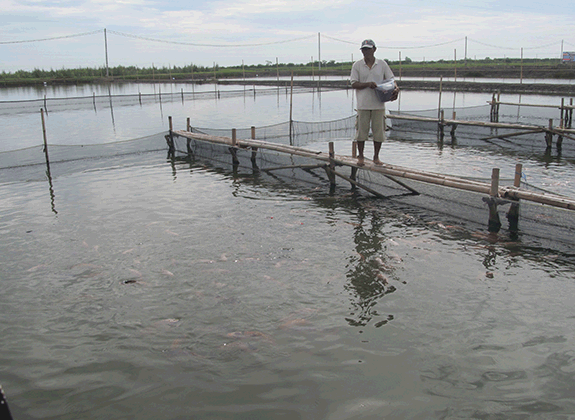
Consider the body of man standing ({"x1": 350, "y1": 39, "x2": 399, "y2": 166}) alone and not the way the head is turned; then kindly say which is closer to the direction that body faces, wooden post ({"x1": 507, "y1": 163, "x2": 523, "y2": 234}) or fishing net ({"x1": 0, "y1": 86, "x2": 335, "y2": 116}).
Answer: the wooden post

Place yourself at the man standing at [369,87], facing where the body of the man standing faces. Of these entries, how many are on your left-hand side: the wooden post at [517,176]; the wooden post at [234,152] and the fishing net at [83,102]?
1

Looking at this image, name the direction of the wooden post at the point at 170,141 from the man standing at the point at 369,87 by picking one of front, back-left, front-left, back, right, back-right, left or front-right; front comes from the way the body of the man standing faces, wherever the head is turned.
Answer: back-right

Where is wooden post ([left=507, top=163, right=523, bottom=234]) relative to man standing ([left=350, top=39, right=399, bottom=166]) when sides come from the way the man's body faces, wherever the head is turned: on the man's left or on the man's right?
on the man's left

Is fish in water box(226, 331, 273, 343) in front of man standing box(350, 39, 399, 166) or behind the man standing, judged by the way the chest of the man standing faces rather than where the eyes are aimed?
in front

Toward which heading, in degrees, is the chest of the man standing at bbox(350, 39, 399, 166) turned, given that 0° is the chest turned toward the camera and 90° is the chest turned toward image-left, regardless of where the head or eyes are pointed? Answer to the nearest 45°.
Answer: approximately 0°

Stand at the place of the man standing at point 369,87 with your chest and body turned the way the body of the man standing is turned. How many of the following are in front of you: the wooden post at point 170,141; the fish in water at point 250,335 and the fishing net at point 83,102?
1

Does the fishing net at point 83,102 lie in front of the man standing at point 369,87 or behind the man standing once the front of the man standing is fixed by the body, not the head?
behind

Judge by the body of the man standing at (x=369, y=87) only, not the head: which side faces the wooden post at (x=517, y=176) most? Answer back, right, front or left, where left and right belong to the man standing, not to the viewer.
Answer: left
